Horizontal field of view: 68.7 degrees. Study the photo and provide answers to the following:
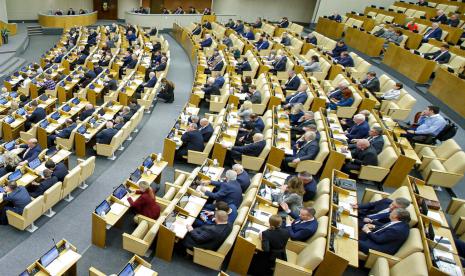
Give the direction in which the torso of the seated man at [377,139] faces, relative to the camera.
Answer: to the viewer's left

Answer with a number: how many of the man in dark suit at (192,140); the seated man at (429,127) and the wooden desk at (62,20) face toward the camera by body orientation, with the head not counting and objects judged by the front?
1

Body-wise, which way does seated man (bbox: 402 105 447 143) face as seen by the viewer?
to the viewer's left

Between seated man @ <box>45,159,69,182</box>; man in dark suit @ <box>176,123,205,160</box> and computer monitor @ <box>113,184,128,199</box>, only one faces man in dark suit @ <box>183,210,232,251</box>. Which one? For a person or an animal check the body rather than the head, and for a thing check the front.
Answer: the computer monitor

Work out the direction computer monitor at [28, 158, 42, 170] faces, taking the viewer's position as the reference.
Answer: facing the viewer and to the right of the viewer

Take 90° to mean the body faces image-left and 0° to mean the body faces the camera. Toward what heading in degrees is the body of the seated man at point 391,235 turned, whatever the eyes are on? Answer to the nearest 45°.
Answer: approximately 90°

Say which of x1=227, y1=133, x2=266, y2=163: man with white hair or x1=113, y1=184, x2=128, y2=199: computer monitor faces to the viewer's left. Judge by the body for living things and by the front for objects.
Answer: the man with white hair

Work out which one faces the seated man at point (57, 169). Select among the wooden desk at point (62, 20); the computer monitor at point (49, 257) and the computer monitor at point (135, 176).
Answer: the wooden desk

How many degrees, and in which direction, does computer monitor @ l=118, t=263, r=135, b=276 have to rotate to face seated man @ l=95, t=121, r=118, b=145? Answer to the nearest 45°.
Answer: approximately 135° to its left

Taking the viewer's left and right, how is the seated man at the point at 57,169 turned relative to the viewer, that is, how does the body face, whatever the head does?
facing away from the viewer and to the left of the viewer

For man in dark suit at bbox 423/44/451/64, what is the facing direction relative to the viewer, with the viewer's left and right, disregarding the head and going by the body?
facing the viewer and to the left of the viewer

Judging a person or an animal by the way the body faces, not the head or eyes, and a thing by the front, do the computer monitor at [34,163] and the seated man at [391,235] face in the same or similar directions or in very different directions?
very different directions

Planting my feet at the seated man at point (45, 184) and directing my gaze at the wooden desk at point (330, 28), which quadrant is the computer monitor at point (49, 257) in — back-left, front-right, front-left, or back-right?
back-right

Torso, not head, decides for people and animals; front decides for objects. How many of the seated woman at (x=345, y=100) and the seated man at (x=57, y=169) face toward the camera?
0

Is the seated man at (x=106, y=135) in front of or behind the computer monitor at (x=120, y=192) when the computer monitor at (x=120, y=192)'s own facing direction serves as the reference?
behind

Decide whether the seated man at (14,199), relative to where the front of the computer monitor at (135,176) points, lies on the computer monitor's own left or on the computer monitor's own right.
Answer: on the computer monitor's own right

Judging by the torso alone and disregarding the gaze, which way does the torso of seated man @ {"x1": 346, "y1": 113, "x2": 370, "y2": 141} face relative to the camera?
to the viewer's left

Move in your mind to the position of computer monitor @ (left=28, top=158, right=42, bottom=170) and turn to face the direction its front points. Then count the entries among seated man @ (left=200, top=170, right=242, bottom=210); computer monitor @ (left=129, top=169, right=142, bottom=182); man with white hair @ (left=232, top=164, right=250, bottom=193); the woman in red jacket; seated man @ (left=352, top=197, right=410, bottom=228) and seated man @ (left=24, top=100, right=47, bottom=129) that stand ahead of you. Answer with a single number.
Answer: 5
